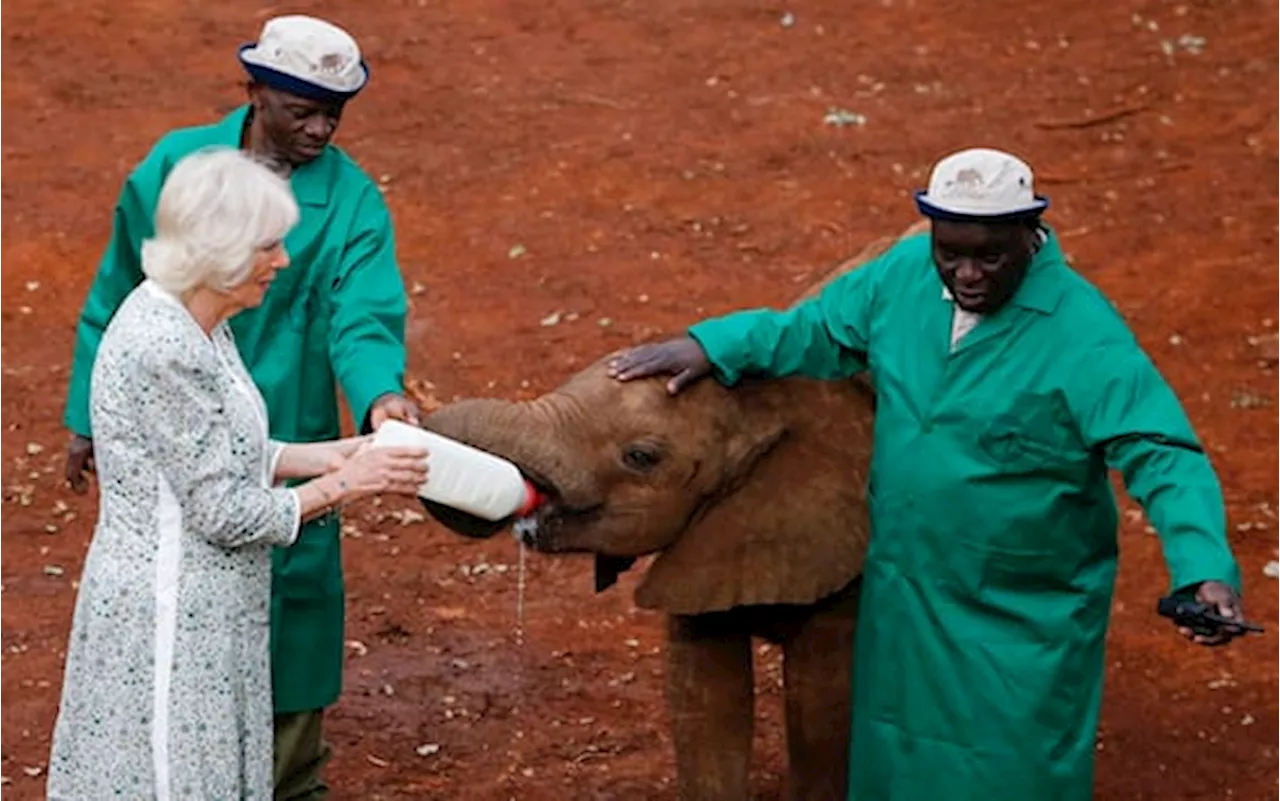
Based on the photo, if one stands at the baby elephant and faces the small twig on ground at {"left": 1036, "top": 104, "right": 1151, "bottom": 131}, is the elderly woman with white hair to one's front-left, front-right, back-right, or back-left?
back-left

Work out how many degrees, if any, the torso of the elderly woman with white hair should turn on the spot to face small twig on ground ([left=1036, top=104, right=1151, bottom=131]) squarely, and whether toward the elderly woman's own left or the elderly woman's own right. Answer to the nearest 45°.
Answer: approximately 45° to the elderly woman's own left

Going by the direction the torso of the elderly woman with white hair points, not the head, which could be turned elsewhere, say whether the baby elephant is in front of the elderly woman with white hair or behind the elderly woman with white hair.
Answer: in front

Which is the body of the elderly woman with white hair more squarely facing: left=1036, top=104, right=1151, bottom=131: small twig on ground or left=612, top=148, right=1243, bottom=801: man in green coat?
the man in green coat

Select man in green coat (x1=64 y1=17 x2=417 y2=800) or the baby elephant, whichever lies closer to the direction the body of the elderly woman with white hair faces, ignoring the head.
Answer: the baby elephant

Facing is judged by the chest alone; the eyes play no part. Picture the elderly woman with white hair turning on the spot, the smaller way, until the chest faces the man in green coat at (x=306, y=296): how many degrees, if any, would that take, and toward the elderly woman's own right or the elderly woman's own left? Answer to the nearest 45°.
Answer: approximately 90° to the elderly woman's own left

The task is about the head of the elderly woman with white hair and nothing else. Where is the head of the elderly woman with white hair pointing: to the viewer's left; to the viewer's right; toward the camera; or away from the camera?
to the viewer's right

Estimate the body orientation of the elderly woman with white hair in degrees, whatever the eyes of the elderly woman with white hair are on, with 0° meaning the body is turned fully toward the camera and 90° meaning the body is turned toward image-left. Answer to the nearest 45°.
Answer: approximately 270°

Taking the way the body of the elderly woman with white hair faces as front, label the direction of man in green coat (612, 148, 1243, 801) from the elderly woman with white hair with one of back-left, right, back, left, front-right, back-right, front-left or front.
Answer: front
